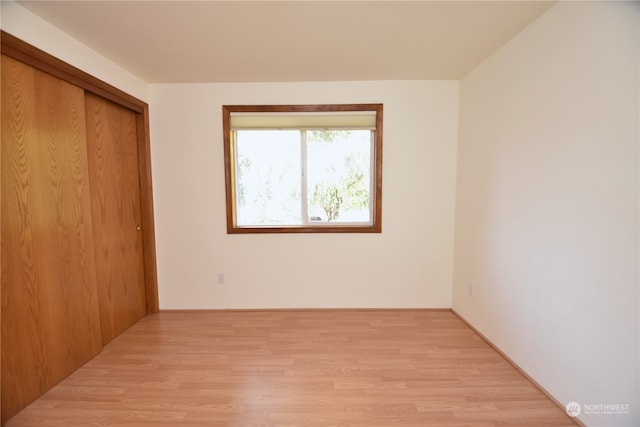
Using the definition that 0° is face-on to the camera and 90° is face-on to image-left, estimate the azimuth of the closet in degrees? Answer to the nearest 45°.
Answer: approximately 315°
